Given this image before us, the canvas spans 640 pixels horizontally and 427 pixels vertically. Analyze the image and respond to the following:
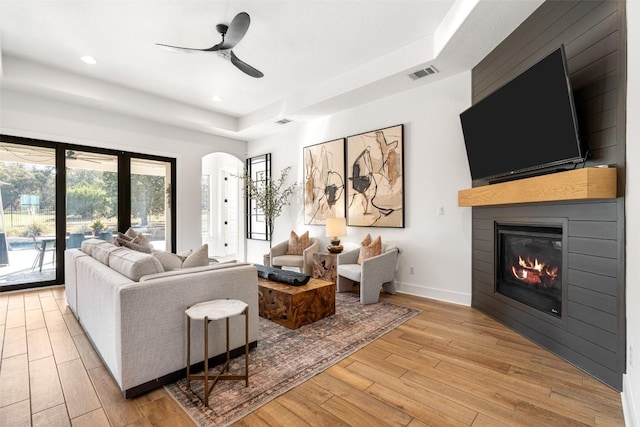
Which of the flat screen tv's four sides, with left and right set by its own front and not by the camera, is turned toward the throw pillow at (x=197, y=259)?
front

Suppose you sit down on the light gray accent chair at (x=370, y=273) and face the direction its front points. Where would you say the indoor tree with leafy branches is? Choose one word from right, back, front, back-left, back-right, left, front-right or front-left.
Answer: right

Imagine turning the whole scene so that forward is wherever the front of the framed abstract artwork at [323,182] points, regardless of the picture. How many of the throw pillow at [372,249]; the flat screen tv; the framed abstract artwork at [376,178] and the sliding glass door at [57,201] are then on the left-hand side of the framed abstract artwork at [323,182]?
3

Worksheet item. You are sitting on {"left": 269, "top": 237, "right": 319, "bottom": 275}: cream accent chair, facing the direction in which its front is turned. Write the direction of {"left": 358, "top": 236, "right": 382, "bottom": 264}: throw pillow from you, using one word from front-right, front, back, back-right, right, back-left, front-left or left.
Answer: left

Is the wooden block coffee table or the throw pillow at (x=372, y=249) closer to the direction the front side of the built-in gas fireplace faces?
the wooden block coffee table

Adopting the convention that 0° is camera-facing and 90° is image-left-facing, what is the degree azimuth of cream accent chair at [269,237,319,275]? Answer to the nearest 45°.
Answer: approximately 45°

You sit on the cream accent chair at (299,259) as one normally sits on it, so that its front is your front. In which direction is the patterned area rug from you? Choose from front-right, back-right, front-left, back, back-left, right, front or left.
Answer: front-left

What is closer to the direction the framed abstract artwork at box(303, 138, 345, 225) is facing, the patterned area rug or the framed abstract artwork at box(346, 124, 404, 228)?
the patterned area rug

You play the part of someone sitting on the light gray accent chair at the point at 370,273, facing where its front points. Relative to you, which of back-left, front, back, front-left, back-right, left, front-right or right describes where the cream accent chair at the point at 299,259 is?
right
